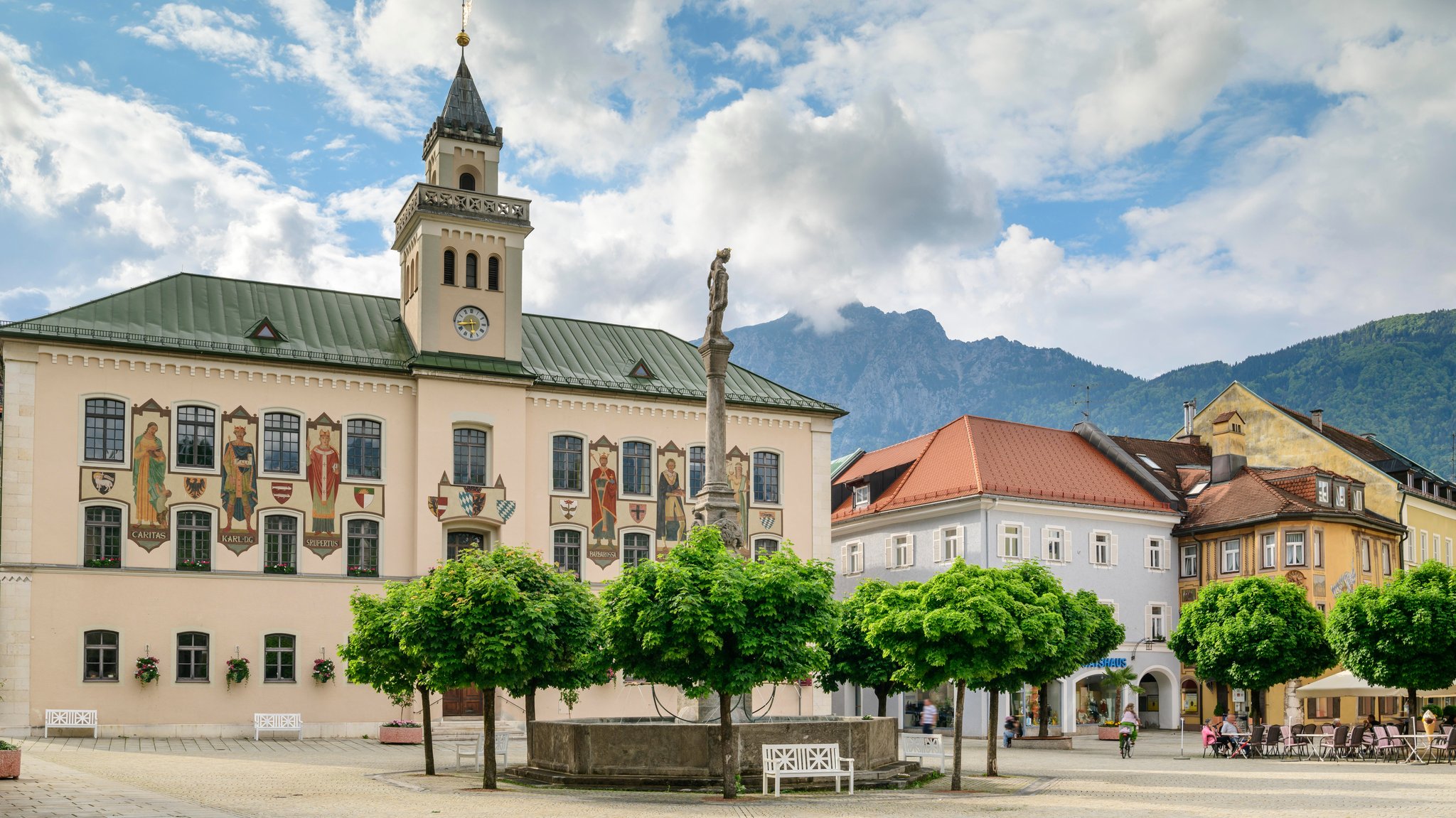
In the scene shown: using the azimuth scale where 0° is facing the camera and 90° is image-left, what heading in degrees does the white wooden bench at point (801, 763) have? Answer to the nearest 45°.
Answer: approximately 315°

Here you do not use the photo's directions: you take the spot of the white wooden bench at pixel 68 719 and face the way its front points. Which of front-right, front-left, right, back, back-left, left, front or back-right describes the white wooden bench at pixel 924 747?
front-left

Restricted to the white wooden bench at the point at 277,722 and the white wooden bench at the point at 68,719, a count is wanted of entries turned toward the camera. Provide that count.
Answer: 2

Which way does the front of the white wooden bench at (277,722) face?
toward the camera

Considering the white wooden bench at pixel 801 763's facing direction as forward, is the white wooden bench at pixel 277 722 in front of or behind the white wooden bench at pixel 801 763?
behind

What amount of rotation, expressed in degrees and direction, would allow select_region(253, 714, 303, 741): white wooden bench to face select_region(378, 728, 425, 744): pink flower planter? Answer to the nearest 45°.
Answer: approximately 45° to its left

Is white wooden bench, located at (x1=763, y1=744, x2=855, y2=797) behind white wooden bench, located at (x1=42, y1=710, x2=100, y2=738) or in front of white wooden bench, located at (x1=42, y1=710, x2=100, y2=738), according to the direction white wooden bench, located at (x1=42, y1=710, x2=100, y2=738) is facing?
in front

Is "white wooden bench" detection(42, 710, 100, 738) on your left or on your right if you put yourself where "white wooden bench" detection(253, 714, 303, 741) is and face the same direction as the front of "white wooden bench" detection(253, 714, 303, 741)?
on your right
